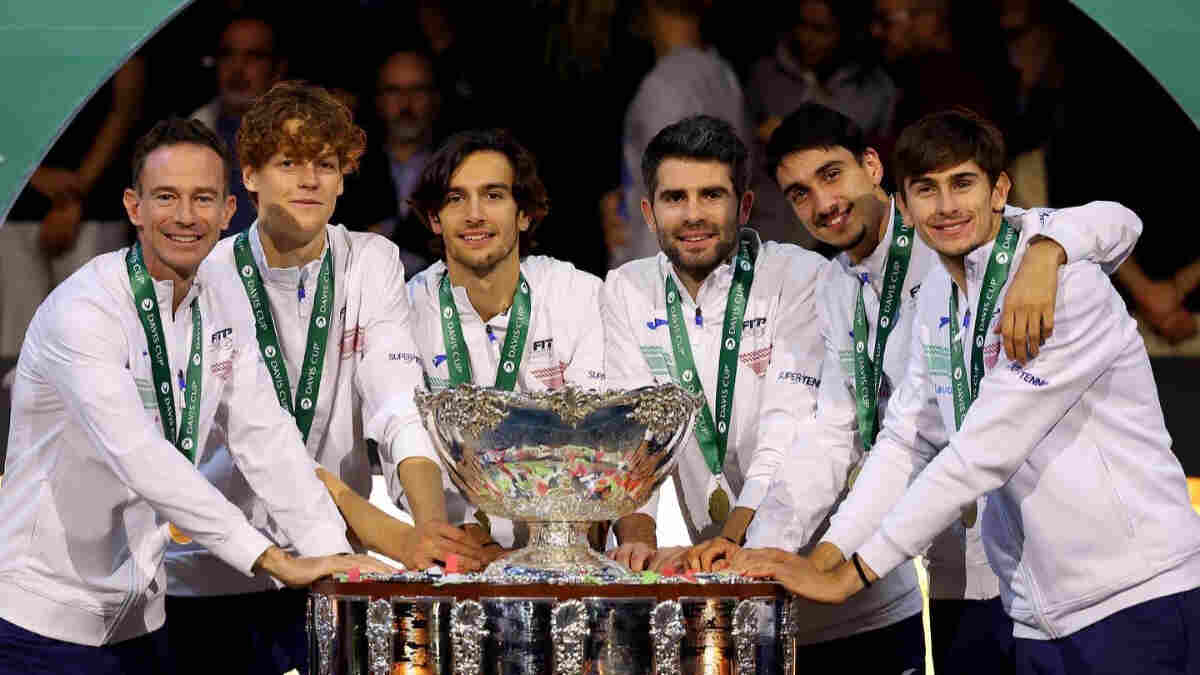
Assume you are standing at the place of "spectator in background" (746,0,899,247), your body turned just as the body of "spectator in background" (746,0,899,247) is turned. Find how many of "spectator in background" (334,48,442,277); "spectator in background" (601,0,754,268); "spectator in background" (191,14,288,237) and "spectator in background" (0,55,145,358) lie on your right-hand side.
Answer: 4

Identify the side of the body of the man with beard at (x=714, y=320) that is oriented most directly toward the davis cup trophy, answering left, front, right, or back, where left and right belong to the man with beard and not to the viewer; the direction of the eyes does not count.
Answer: front

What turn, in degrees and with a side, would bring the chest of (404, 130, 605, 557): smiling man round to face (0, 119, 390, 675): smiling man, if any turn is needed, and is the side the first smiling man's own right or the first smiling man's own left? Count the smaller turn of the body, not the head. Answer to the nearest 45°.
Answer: approximately 45° to the first smiling man's own right

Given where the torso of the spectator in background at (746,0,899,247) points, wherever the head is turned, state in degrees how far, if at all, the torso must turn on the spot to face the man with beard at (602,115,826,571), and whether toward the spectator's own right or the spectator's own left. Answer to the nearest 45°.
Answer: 0° — they already face them

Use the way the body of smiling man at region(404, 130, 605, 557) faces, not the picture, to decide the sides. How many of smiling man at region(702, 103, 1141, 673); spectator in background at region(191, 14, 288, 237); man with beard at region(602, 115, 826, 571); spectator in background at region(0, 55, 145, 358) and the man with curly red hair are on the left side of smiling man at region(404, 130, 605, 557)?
2

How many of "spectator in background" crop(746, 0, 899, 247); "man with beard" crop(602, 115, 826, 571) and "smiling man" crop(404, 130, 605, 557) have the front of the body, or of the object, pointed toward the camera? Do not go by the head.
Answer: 3

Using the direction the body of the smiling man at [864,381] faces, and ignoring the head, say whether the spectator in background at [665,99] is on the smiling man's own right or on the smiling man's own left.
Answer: on the smiling man's own right

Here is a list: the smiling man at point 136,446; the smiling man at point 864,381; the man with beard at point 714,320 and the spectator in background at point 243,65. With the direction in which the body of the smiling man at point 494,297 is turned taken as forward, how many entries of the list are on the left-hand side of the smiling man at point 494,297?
2

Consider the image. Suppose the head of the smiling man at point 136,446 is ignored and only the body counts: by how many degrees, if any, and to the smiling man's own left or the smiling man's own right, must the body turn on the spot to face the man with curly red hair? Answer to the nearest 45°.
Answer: approximately 90° to the smiling man's own left

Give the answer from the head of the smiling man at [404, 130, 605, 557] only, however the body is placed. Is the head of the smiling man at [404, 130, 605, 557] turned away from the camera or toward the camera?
toward the camera

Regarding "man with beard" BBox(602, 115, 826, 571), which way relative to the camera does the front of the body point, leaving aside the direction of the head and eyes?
toward the camera

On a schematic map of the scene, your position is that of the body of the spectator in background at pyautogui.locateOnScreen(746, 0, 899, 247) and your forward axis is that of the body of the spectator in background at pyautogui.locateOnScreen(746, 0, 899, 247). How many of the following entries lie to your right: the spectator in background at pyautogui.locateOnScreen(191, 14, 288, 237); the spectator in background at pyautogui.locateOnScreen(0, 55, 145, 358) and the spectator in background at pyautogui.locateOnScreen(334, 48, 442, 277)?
3

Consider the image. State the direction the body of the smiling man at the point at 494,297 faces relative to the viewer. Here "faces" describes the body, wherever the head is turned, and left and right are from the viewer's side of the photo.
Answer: facing the viewer

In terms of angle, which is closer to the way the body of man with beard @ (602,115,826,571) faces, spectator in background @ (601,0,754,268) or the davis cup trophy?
the davis cup trophy

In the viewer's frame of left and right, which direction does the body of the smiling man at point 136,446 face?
facing the viewer and to the right of the viewer
